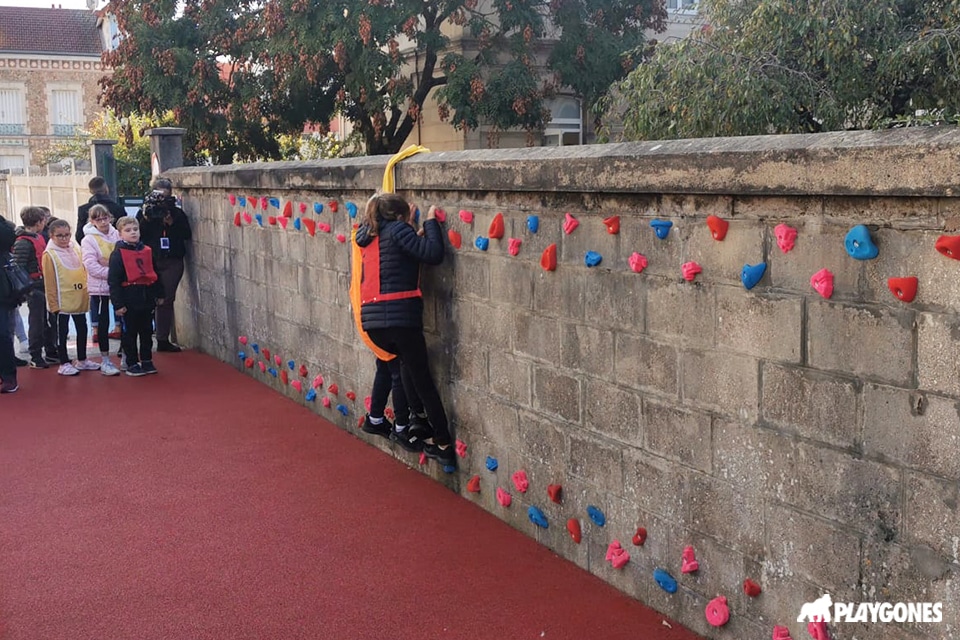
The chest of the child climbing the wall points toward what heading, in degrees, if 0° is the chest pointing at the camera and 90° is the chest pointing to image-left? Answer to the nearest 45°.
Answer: approximately 225°

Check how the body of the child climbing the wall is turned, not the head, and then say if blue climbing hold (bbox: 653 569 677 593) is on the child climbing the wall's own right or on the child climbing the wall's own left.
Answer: on the child climbing the wall's own right

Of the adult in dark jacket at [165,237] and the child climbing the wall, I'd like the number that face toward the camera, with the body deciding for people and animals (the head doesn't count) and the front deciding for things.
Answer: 1

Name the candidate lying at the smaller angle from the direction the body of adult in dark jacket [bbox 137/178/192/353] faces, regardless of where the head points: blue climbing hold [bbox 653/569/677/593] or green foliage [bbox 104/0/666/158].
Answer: the blue climbing hold

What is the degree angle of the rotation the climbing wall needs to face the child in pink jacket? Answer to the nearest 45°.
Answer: approximately 90° to its right

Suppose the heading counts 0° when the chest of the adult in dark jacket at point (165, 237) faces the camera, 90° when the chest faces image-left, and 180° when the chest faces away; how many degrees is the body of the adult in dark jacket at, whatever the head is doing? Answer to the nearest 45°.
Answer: approximately 0°

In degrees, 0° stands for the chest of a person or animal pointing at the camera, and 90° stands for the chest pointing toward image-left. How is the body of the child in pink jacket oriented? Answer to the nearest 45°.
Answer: approximately 315°

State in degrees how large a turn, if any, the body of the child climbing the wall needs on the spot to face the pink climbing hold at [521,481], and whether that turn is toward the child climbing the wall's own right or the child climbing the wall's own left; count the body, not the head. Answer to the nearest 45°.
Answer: approximately 90° to the child climbing the wall's own right

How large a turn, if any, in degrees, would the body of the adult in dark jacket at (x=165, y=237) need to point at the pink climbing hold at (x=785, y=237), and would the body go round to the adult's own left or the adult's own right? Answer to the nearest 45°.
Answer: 0° — they already face it
